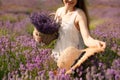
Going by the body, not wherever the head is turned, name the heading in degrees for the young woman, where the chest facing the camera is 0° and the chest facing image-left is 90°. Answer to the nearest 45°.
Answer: approximately 45°
